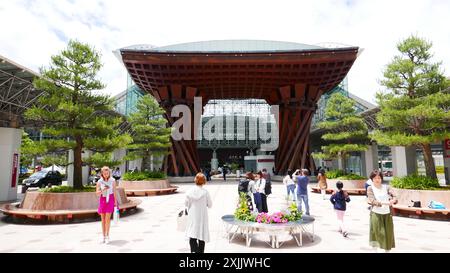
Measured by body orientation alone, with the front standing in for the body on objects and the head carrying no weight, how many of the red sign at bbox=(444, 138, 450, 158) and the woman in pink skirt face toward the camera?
2

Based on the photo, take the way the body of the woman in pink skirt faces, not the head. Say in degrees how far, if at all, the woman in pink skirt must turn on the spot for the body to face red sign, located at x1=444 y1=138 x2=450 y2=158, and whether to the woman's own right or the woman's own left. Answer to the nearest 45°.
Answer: approximately 90° to the woman's own left

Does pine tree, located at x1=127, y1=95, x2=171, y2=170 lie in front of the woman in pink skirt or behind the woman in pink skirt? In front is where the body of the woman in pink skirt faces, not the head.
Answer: behind

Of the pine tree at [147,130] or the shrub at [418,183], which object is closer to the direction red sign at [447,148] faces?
the shrub

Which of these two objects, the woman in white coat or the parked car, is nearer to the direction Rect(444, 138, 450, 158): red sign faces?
the woman in white coat

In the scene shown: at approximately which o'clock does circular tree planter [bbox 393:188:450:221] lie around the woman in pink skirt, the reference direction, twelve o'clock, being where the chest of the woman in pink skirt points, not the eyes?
The circular tree planter is roughly at 9 o'clock from the woman in pink skirt.

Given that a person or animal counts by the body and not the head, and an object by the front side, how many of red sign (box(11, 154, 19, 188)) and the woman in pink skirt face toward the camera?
2

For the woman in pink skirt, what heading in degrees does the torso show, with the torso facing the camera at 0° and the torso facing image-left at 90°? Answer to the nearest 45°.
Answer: approximately 0°

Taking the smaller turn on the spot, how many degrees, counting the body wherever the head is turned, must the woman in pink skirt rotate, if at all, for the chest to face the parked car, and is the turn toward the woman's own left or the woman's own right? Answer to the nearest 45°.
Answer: approximately 180°

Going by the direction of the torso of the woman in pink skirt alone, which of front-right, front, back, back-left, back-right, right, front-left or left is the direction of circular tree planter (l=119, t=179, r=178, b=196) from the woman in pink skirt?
back

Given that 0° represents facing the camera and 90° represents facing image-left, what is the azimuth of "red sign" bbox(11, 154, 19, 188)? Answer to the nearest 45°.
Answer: approximately 0°
